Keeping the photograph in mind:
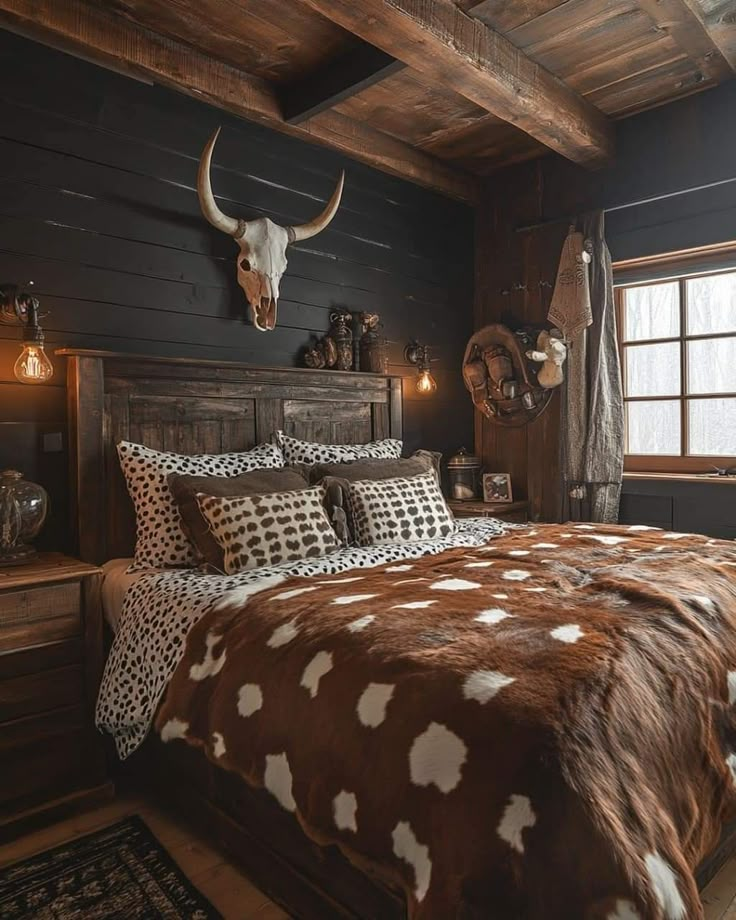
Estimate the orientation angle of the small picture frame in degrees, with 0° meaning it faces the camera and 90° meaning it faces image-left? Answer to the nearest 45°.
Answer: approximately 0°

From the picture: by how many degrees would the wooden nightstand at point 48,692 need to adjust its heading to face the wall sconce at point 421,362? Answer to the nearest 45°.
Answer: approximately 90° to its left

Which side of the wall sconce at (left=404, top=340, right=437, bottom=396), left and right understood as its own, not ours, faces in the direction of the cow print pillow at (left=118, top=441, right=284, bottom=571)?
right

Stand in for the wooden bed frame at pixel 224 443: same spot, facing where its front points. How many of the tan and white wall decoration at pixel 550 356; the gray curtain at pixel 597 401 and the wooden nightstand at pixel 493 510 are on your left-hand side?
3

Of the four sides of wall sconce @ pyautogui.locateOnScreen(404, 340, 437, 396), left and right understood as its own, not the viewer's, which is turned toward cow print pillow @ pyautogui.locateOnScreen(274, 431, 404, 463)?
right

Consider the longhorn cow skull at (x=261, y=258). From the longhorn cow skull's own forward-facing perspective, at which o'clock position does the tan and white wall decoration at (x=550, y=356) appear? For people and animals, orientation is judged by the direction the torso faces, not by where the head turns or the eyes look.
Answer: The tan and white wall decoration is roughly at 10 o'clock from the longhorn cow skull.

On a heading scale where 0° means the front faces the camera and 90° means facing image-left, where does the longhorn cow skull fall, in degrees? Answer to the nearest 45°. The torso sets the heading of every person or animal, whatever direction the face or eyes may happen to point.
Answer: approximately 315°

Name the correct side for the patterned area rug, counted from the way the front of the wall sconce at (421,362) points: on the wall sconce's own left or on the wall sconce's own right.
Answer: on the wall sconce's own right
